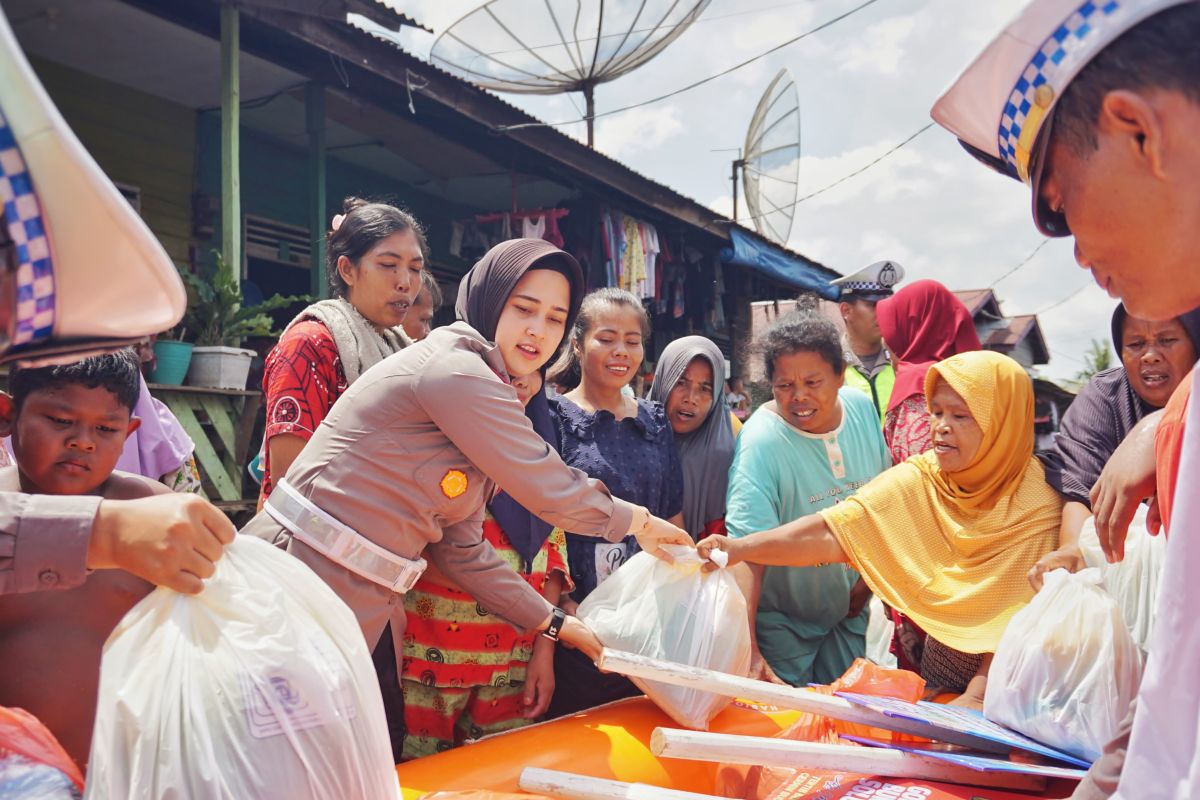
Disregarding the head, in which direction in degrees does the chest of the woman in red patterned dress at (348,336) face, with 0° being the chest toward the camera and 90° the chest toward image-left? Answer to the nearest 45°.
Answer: approximately 315°

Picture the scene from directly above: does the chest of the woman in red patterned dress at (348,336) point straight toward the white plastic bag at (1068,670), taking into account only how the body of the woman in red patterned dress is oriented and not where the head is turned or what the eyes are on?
yes

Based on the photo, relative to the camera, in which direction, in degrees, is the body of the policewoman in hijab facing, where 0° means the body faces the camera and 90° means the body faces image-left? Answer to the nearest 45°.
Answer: approximately 315°

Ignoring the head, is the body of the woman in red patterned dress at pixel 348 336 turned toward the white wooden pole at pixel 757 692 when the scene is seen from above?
yes

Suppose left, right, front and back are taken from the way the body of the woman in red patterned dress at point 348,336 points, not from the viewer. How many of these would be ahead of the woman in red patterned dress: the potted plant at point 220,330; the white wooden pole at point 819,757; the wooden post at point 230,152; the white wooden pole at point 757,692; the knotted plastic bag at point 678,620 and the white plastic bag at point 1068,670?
4

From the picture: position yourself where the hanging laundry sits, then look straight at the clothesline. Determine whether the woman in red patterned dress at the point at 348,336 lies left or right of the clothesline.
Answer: left

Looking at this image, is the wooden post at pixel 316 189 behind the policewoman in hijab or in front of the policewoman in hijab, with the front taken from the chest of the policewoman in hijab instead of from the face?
behind

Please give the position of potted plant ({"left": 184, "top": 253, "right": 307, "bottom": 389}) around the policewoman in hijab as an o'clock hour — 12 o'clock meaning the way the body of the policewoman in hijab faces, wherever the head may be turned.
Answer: The potted plant is roughly at 7 o'clock from the policewoman in hijab.
